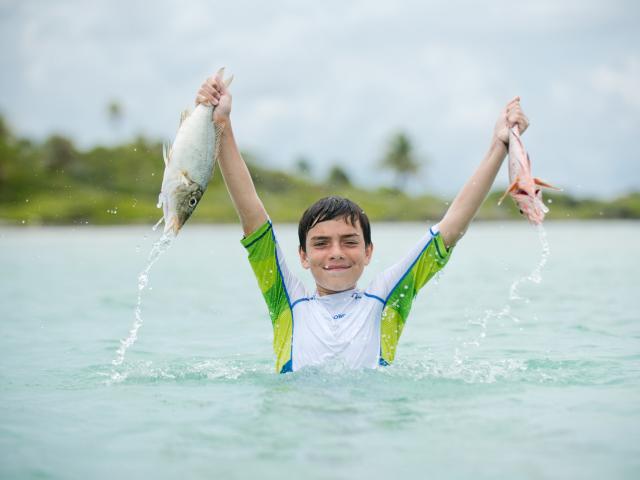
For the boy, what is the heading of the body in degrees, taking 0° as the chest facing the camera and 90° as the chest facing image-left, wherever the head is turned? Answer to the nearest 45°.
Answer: approximately 0°
